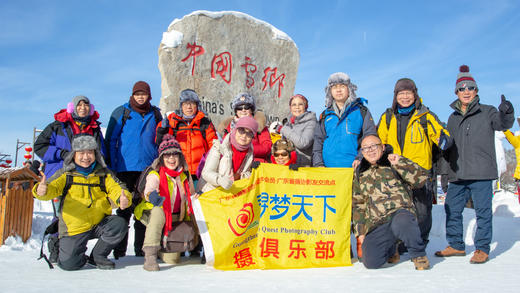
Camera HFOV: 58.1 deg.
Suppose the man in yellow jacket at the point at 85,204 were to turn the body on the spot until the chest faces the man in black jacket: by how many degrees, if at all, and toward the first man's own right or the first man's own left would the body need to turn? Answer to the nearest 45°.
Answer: approximately 90° to the first man's own left

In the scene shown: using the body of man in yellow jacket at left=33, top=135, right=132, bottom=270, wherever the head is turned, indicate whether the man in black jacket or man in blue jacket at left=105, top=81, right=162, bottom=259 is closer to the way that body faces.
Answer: the man in black jacket

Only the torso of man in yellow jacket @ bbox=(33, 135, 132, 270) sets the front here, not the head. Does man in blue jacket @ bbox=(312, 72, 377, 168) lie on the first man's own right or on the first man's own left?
on the first man's own left

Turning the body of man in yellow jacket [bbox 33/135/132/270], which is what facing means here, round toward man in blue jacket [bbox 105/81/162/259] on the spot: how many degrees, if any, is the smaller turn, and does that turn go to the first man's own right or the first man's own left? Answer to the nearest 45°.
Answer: approximately 135° to the first man's own left

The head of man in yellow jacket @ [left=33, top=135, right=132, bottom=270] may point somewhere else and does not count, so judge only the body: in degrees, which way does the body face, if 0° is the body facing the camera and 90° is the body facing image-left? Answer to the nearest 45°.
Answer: approximately 0°

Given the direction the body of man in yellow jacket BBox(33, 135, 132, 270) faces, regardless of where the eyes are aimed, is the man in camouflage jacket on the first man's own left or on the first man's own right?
on the first man's own left

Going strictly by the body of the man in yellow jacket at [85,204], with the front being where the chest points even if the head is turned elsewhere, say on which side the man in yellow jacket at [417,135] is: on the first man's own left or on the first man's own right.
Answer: on the first man's own left
